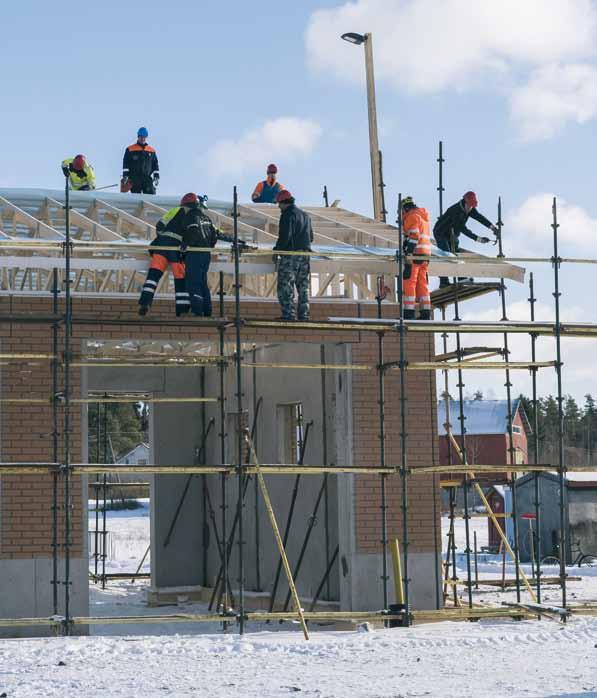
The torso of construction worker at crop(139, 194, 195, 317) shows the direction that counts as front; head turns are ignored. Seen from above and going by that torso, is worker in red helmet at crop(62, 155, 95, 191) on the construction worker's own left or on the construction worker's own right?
on the construction worker's own left

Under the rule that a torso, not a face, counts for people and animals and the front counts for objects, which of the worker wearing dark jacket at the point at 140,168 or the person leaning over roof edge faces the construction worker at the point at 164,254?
the worker wearing dark jacket

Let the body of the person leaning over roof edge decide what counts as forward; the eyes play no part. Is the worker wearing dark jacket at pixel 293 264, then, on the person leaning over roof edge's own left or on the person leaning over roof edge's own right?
on the person leaning over roof edge's own right

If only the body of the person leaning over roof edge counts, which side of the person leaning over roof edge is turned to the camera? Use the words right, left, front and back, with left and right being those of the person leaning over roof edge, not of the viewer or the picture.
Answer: right

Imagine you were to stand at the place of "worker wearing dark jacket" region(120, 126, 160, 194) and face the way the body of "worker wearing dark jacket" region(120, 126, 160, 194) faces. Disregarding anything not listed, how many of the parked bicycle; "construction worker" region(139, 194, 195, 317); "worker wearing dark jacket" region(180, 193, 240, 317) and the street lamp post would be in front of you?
2

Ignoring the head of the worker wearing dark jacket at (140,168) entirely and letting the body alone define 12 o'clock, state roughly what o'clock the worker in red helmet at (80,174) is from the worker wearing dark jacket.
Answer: The worker in red helmet is roughly at 2 o'clock from the worker wearing dark jacket.

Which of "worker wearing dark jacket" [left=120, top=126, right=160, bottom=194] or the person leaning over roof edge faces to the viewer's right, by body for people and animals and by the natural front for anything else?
the person leaning over roof edge

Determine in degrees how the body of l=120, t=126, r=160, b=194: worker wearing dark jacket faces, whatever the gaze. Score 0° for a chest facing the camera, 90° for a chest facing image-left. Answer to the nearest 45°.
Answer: approximately 0°

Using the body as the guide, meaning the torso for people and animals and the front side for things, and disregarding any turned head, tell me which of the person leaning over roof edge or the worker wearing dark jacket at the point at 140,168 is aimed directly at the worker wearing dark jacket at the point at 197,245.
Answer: the worker wearing dark jacket at the point at 140,168

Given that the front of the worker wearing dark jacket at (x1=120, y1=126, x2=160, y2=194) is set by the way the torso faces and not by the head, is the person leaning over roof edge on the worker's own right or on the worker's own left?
on the worker's own left

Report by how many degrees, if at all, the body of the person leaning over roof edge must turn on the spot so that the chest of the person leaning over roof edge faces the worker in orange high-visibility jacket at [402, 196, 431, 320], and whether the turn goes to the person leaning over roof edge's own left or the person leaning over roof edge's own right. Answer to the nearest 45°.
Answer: approximately 90° to the person leaning over roof edge's own right

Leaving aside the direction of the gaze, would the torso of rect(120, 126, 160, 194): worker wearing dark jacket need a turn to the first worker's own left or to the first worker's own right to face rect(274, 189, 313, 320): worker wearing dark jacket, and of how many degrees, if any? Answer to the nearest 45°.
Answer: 0° — they already face them

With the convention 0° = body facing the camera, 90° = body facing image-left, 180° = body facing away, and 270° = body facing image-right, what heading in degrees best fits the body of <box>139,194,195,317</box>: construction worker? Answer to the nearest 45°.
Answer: approximately 225°

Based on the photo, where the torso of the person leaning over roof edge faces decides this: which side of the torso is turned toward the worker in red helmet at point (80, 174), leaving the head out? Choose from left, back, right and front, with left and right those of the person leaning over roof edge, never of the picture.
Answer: back

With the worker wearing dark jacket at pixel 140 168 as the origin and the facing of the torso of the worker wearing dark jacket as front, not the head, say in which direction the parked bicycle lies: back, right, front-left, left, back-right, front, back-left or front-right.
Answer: back-left

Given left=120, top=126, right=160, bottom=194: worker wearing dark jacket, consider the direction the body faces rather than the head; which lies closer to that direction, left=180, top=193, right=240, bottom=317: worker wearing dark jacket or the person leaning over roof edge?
the worker wearing dark jacket

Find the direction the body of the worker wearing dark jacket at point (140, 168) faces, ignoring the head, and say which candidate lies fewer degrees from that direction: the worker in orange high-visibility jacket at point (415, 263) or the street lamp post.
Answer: the worker in orange high-visibility jacket
